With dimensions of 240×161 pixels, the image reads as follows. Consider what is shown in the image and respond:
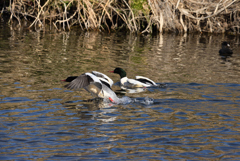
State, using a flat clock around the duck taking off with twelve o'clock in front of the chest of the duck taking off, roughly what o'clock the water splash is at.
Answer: The water splash is roughly at 7 o'clock from the duck taking off.

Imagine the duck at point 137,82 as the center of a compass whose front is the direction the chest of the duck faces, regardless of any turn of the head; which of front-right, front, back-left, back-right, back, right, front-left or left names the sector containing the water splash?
left

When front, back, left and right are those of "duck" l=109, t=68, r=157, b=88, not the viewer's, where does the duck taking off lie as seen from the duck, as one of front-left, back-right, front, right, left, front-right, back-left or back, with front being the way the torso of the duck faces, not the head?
front-left

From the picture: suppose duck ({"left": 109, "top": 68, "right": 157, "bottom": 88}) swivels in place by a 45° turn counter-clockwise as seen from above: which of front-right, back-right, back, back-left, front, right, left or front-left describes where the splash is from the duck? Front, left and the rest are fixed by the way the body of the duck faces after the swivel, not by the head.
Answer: front-left

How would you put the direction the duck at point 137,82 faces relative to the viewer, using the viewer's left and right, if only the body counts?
facing to the left of the viewer

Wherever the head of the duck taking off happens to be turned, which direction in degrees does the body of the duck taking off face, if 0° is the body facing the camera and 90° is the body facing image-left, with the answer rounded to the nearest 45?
approximately 90°

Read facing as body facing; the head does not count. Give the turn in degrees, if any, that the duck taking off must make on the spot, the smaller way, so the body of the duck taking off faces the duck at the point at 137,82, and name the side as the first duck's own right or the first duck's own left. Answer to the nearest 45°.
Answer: approximately 135° to the first duck's own right

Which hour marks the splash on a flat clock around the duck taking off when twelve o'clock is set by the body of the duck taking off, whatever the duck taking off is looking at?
The splash is roughly at 7 o'clock from the duck taking off.

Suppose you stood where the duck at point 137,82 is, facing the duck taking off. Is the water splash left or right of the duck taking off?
left

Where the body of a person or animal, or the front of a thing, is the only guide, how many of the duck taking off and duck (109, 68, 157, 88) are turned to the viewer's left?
2
